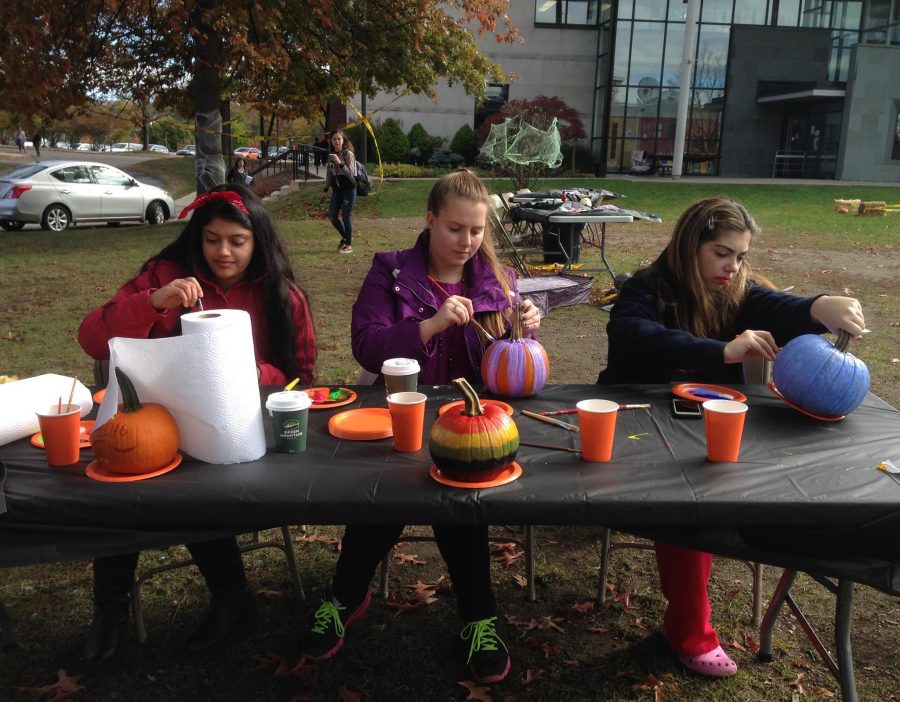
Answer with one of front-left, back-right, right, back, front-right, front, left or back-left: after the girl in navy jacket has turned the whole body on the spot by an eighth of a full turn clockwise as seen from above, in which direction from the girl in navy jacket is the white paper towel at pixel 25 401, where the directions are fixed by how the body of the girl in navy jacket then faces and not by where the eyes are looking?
front-right

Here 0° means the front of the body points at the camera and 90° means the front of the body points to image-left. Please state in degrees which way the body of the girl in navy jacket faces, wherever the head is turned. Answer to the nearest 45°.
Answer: approximately 315°

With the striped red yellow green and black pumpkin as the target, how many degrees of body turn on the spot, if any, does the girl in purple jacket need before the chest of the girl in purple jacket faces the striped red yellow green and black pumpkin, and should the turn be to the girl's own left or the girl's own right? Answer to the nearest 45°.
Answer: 0° — they already face it

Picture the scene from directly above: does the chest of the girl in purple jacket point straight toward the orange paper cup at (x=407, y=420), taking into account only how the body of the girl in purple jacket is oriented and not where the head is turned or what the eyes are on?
yes

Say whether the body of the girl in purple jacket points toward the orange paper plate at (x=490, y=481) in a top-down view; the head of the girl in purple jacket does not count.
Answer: yes

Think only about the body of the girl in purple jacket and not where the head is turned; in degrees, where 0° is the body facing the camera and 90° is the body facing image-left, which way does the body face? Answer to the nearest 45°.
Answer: approximately 0°

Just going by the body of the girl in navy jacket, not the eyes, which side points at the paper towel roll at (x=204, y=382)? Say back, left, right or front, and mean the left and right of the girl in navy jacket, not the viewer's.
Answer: right

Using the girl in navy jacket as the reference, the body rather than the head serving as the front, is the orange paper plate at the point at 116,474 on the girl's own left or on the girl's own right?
on the girl's own right

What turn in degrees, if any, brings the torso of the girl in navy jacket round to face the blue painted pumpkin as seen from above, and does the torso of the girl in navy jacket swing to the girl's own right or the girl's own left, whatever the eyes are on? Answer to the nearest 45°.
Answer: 0° — they already face it

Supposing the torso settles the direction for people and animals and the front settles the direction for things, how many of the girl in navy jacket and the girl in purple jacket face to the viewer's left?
0

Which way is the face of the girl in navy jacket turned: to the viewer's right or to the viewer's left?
to the viewer's right

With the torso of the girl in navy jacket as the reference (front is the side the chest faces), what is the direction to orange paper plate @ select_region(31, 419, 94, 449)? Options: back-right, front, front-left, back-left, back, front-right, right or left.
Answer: right

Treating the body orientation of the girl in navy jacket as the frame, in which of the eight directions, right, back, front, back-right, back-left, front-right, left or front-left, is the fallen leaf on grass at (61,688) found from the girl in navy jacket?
right
